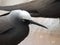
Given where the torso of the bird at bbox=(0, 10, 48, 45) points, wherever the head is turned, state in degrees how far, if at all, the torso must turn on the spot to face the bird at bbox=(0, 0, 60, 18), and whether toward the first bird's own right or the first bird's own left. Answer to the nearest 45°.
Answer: approximately 45° to the first bird's own left

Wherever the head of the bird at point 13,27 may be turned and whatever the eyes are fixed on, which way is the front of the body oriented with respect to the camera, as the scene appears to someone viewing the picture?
to the viewer's right
